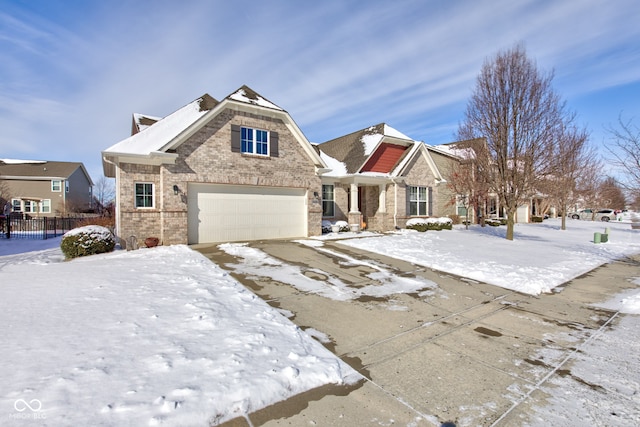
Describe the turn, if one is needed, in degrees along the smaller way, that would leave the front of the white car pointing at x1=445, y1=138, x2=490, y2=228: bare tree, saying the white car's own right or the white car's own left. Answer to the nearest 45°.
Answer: approximately 90° to the white car's own left

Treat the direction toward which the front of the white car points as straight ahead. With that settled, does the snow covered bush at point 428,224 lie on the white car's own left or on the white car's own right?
on the white car's own left

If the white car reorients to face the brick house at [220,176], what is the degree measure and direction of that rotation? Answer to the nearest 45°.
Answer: approximately 90° to its left

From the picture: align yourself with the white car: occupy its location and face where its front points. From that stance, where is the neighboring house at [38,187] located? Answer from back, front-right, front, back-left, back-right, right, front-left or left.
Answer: front-left

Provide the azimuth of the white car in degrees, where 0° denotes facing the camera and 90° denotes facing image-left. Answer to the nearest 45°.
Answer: approximately 90°

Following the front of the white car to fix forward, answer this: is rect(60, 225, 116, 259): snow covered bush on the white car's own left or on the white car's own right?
on the white car's own left

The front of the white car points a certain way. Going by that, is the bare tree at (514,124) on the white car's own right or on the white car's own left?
on the white car's own left
